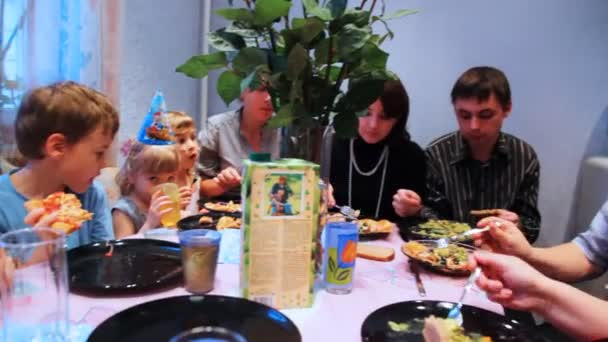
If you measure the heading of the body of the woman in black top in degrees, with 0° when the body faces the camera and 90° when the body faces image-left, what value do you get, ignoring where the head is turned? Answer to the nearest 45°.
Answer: approximately 45°

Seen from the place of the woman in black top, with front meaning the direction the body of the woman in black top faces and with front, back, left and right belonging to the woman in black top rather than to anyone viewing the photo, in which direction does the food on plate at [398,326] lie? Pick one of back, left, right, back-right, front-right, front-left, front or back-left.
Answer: front-left

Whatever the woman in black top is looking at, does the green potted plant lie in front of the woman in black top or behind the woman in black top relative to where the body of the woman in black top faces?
in front

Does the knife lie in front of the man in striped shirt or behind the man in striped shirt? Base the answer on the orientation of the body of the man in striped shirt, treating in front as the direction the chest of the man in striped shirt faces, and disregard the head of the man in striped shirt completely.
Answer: in front

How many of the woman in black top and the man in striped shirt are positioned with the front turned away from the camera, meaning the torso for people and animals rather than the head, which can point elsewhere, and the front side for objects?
0

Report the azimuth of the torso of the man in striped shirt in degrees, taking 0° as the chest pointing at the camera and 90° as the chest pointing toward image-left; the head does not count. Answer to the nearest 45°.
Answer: approximately 0°

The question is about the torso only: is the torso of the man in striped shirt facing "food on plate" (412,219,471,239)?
yes

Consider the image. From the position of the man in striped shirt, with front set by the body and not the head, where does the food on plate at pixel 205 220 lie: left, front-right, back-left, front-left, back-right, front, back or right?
front-right

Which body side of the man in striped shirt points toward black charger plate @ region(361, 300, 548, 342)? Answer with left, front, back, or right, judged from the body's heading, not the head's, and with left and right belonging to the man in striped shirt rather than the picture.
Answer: front

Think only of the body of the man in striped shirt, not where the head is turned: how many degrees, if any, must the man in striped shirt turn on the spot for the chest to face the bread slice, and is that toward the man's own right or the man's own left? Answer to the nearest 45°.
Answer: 0° — they already face it

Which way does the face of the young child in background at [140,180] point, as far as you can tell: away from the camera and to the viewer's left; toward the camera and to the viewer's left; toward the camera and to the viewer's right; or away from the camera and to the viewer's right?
toward the camera and to the viewer's right

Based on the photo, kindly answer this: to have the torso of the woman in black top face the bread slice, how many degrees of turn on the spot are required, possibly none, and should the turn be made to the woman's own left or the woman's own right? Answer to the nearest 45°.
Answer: approximately 45° to the woman's own left
